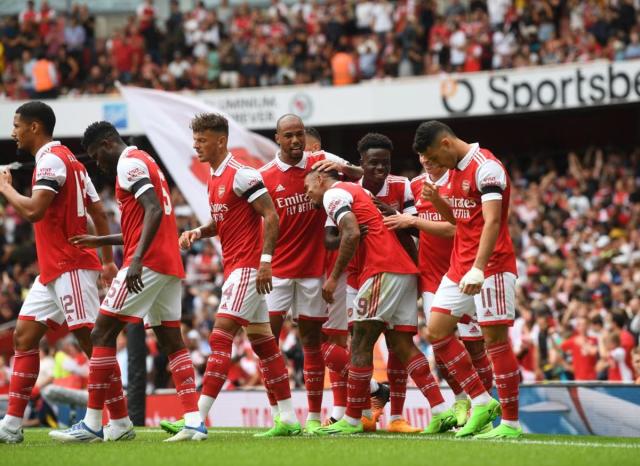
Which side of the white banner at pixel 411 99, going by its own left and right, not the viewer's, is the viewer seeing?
front
